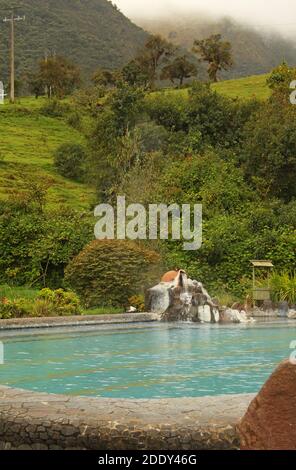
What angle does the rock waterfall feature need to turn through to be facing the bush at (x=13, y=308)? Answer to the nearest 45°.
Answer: approximately 45° to its right

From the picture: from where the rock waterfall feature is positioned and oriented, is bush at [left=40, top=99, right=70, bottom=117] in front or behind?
behind

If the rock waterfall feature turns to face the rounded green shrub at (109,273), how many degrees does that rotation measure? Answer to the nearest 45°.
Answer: approximately 135° to its right

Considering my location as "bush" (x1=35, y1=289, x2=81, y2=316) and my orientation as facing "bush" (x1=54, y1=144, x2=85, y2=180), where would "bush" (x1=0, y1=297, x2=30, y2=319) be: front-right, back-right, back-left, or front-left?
back-left

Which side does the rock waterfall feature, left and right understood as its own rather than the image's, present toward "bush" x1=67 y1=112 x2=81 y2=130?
back

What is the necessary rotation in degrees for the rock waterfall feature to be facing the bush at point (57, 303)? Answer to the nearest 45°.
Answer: approximately 90° to its right

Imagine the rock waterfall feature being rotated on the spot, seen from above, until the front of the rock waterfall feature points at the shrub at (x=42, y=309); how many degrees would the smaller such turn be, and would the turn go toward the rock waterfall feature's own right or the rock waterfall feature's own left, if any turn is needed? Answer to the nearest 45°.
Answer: approximately 90° to the rock waterfall feature's own right

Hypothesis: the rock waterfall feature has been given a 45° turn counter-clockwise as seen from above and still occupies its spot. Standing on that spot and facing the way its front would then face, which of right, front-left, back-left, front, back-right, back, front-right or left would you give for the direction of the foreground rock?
front-right

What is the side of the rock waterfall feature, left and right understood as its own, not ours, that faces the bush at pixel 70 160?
back

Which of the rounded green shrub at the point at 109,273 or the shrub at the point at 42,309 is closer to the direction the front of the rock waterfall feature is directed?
the shrub

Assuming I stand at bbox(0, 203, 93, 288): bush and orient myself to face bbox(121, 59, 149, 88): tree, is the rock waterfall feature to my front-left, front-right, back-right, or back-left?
back-right

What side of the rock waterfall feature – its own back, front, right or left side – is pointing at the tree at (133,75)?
back

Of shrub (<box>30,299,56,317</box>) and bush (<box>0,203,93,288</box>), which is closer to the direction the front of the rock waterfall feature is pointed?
the shrub

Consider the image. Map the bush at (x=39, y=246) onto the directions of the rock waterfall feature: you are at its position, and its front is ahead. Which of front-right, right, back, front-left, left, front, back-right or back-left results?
back-right

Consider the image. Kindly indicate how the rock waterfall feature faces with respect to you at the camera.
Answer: facing the viewer
